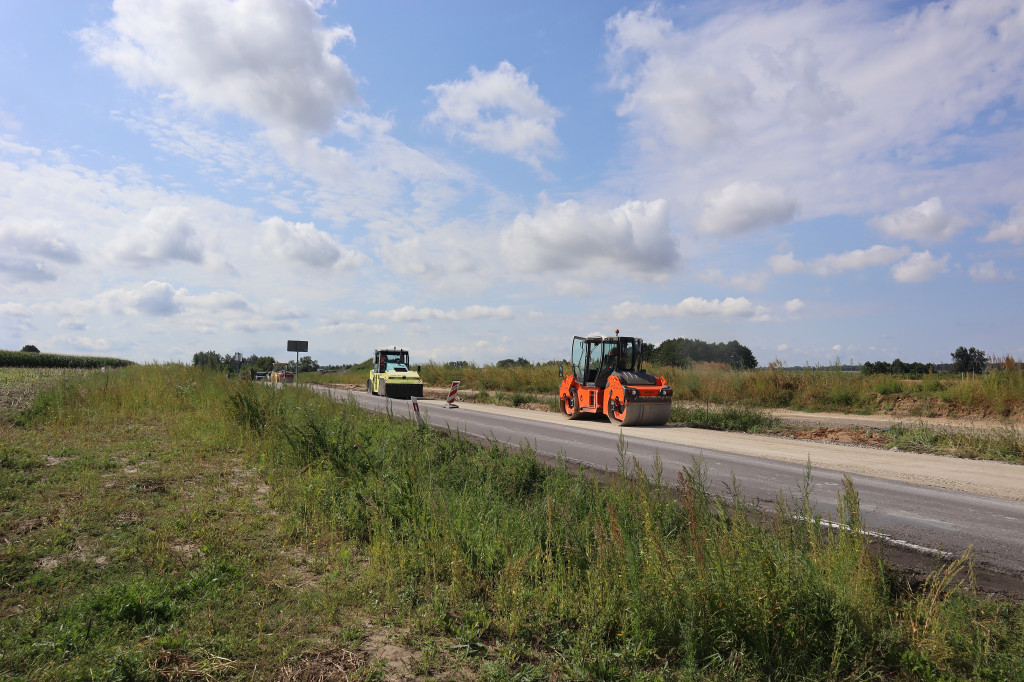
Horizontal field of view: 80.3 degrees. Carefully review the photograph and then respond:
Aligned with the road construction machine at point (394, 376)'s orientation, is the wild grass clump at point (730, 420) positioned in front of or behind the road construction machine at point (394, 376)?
in front

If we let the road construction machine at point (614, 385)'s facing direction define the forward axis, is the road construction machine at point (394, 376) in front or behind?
behind

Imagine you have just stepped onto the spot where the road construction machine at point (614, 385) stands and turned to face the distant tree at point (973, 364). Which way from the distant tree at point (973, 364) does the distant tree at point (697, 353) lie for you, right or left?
left

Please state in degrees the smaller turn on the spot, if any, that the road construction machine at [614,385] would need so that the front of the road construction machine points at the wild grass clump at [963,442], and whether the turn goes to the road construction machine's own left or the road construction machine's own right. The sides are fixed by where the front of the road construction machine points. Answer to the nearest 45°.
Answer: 0° — it already faces it

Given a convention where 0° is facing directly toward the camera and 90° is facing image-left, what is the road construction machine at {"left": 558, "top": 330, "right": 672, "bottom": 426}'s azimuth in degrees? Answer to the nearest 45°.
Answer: approximately 315°

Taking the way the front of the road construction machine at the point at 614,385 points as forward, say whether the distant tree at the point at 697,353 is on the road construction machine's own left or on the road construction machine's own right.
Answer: on the road construction machine's own left

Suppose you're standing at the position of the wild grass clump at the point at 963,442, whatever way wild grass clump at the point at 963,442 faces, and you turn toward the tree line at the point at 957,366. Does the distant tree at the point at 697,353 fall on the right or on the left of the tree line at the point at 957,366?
left

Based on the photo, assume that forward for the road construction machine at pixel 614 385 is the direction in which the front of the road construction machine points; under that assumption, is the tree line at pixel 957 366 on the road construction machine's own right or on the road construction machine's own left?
on the road construction machine's own left

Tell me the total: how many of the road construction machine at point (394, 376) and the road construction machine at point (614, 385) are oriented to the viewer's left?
0

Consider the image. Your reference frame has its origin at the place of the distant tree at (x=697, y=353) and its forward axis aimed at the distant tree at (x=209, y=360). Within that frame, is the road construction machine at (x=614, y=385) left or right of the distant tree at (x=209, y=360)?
left

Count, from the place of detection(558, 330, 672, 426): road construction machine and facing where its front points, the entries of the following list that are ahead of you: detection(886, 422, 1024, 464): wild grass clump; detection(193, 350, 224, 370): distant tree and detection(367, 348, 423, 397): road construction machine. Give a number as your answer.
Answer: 1
